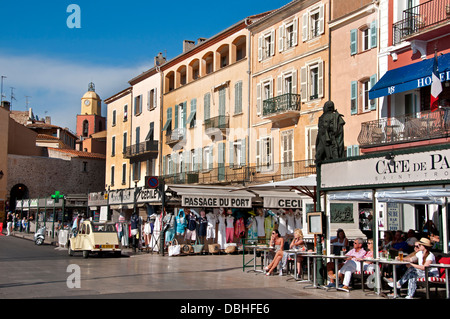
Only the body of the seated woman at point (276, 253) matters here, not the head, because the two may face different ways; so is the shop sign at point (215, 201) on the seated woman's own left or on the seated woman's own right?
on the seated woman's own right

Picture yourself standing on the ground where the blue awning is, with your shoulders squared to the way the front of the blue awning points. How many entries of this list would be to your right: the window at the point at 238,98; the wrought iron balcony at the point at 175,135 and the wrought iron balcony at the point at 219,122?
3

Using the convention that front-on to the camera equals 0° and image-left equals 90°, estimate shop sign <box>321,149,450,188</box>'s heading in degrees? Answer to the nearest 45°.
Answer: approximately 45°

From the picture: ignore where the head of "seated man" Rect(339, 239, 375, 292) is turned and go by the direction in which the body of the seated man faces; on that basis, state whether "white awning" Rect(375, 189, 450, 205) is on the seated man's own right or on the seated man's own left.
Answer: on the seated man's own left

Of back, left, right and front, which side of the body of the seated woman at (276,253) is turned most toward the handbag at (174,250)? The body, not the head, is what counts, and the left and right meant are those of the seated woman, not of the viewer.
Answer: right

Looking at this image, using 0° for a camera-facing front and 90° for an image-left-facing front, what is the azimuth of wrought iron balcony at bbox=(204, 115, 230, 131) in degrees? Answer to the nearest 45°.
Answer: approximately 45°

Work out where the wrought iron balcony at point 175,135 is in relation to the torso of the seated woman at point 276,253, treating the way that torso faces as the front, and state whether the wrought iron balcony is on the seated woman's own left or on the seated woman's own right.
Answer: on the seated woman's own right

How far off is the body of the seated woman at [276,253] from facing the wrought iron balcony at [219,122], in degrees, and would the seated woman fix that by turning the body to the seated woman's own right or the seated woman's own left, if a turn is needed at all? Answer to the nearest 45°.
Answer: approximately 135° to the seated woman's own right

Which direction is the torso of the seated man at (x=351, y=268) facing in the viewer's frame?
to the viewer's left

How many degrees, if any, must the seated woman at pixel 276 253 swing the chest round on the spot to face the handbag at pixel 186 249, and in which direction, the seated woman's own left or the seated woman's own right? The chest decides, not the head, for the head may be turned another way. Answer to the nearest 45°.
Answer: approximately 90° to the seated woman's own right
